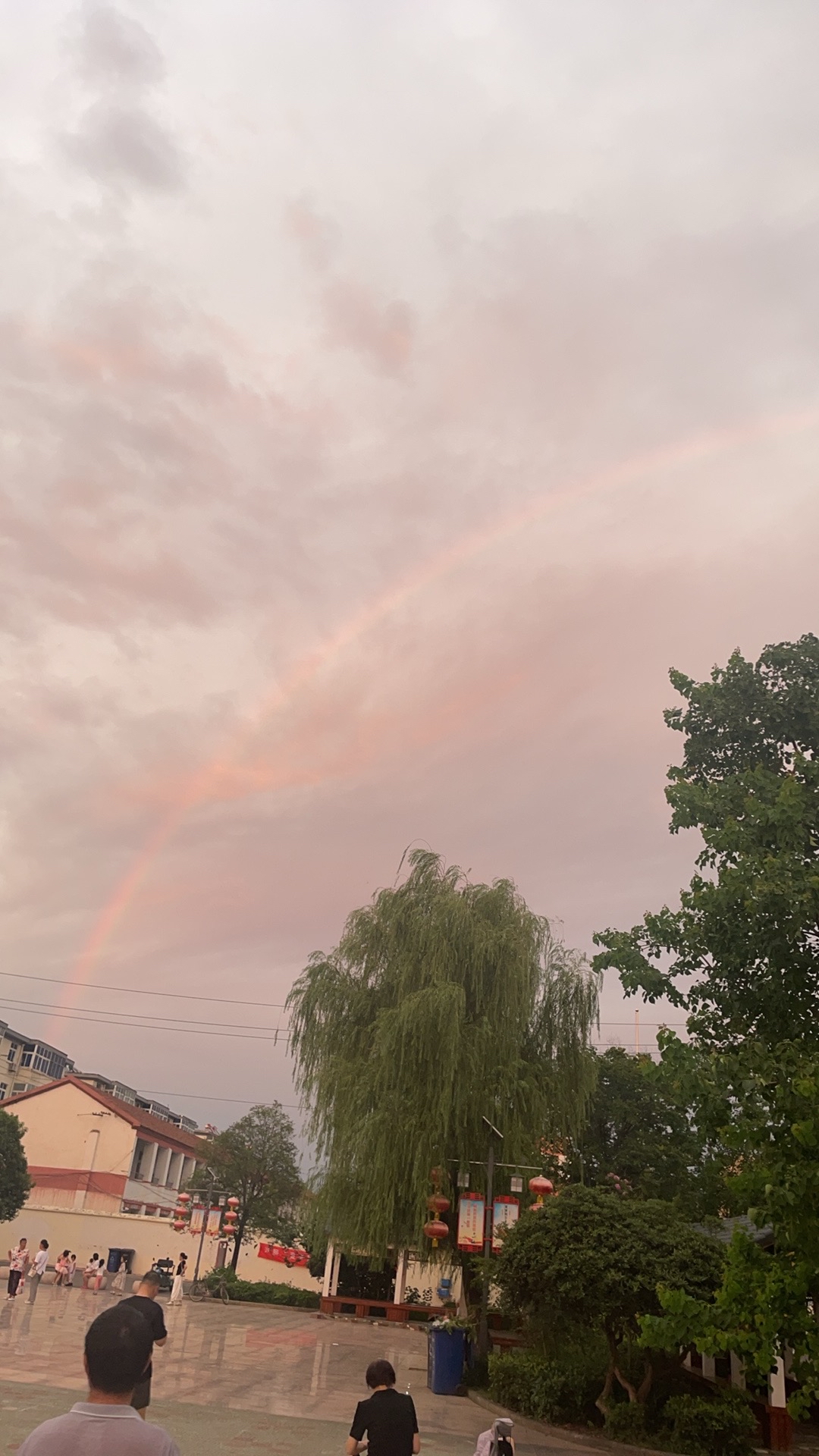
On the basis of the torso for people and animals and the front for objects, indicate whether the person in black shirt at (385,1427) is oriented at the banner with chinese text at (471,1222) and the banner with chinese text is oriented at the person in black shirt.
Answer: yes

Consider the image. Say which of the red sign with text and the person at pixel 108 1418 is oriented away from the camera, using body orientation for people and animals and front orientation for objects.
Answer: the person

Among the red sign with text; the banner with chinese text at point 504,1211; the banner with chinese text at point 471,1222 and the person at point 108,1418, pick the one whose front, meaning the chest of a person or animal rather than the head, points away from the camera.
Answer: the person

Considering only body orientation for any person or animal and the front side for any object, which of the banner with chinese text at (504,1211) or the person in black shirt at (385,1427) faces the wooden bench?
the person in black shirt

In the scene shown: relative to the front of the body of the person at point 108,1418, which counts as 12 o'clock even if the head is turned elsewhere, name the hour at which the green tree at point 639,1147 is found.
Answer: The green tree is roughly at 1 o'clock from the person.

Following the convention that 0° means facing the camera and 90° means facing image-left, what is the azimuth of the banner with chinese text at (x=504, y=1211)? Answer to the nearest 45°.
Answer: approximately 0°

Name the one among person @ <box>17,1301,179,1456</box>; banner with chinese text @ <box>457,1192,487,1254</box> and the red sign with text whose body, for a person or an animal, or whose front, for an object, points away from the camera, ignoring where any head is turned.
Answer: the person

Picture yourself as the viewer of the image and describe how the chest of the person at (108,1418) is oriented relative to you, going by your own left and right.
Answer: facing away from the viewer

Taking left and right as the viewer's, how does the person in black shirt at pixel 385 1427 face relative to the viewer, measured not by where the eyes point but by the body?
facing away from the viewer

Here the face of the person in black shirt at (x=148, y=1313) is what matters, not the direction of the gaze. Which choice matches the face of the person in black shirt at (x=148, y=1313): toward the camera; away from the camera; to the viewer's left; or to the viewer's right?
away from the camera
